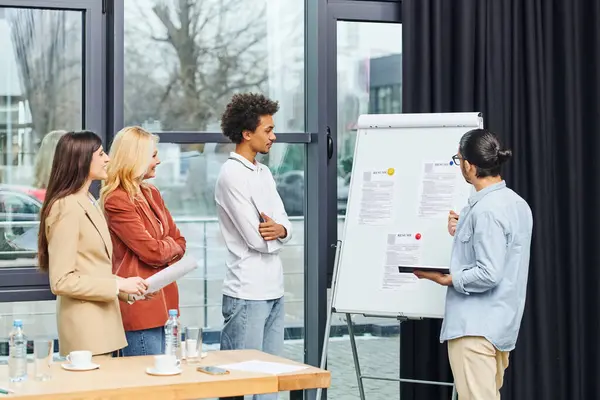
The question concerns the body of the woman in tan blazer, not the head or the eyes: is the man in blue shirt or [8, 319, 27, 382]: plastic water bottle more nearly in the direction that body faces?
the man in blue shirt

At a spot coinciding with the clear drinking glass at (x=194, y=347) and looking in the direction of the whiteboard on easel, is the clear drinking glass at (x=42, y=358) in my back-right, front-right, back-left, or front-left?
back-left

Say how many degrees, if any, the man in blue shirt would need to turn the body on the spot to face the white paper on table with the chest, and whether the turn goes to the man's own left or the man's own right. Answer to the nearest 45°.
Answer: approximately 45° to the man's own left

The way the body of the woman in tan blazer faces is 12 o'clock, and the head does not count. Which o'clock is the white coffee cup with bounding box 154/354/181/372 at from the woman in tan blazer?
The white coffee cup is roughly at 2 o'clock from the woman in tan blazer.

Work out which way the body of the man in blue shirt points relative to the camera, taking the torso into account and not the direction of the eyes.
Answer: to the viewer's left

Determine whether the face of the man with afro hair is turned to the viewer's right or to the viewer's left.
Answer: to the viewer's right

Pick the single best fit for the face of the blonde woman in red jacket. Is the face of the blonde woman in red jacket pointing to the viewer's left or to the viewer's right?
to the viewer's right

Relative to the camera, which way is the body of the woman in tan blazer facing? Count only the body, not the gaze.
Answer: to the viewer's right

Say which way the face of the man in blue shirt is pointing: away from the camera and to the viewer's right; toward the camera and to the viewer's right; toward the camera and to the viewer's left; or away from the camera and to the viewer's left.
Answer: away from the camera and to the viewer's left

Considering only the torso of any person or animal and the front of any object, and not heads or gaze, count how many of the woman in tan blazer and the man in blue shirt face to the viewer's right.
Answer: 1

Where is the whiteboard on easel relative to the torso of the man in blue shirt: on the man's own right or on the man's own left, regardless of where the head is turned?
on the man's own right

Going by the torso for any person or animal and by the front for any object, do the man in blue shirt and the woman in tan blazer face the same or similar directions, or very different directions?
very different directions
